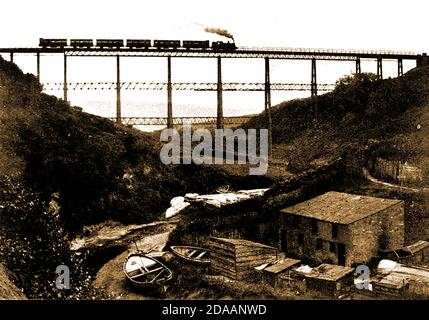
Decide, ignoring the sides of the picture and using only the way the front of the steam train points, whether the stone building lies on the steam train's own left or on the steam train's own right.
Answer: on the steam train's own right

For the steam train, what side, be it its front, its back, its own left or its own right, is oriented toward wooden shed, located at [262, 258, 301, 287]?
right

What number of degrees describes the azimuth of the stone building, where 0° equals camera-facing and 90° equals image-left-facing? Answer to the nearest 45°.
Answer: approximately 45°

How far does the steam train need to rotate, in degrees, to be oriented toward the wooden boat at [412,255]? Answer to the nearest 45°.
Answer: approximately 45° to its right

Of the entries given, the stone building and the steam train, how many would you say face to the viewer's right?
1

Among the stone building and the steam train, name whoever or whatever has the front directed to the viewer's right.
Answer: the steam train

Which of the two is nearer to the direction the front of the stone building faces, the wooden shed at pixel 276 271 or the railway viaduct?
the wooden shed

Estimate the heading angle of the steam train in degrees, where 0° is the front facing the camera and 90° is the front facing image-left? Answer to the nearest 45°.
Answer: approximately 270°

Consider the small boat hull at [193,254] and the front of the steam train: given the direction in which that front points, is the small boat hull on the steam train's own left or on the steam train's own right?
on the steam train's own right

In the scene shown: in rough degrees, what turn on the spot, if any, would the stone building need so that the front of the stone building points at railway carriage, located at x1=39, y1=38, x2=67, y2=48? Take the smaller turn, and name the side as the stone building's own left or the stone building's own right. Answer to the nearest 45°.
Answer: approximately 90° to the stone building's own right
